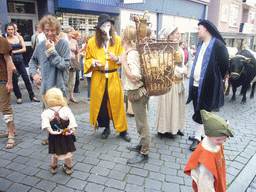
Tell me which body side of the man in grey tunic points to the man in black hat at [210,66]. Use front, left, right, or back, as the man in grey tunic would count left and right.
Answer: left

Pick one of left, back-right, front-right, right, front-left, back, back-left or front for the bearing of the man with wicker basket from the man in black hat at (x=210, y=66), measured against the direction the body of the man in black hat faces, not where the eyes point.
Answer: front

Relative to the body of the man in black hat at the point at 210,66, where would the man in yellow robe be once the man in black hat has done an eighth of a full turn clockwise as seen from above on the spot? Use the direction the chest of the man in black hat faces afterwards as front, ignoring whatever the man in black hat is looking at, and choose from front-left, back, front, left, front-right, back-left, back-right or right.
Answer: front

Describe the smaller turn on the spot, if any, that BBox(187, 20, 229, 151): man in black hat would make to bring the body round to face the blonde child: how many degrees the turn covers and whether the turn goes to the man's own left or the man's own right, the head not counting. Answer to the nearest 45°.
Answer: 0° — they already face them

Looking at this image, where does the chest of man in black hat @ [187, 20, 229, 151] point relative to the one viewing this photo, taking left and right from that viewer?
facing the viewer and to the left of the viewer

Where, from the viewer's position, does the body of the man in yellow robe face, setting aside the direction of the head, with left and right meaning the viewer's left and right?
facing the viewer

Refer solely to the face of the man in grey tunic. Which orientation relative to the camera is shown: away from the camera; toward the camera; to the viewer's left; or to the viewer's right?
toward the camera

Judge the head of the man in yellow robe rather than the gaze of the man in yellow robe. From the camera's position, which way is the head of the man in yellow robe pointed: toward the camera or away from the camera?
toward the camera

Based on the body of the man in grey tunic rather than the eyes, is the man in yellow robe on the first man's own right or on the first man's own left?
on the first man's own left

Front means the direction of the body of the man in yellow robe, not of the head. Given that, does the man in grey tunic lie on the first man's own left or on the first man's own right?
on the first man's own right

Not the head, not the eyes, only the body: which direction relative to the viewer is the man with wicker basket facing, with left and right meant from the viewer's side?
facing to the left of the viewer

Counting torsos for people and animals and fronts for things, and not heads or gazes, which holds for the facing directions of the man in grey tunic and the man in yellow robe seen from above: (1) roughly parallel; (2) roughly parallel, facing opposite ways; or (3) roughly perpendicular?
roughly parallel

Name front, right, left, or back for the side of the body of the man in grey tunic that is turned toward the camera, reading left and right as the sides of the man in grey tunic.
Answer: front

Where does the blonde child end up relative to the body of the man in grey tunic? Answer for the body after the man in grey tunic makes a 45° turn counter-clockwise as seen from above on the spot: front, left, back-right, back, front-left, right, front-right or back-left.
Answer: front-right
